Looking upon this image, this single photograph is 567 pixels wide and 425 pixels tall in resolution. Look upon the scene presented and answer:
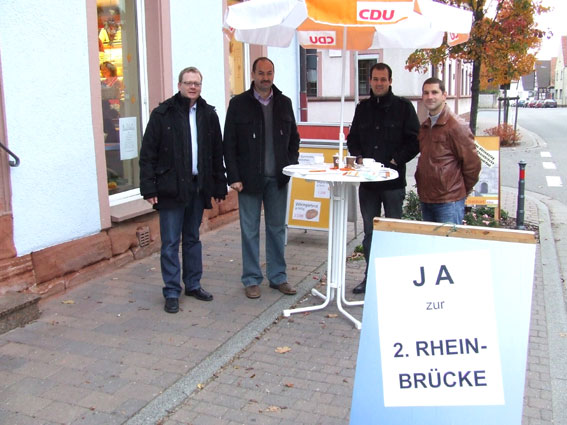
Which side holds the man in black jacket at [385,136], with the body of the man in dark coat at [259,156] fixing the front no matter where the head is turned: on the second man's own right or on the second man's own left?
on the second man's own left

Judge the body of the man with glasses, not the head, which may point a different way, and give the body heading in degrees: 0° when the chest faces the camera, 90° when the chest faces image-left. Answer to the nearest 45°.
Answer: approximately 315°

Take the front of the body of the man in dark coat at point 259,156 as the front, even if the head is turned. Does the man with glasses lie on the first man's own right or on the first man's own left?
on the first man's own right

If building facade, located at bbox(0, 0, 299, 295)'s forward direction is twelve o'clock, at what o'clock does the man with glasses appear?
The man with glasses is roughly at 12 o'clock from the building facade.

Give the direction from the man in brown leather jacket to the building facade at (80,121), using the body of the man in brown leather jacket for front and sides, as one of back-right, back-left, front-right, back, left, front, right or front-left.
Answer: front-right

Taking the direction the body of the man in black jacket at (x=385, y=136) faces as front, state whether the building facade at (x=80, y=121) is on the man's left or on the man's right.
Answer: on the man's right

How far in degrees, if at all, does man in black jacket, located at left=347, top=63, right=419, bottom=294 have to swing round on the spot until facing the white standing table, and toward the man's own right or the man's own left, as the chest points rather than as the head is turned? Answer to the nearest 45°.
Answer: approximately 45° to the man's own right

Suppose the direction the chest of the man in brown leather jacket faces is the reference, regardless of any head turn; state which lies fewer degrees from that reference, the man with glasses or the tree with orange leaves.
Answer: the man with glasses

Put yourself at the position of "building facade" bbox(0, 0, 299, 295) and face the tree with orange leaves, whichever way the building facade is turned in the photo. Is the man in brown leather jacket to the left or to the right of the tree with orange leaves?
right

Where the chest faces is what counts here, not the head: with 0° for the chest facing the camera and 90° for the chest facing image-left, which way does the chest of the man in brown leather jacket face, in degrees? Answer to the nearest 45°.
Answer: approximately 45°

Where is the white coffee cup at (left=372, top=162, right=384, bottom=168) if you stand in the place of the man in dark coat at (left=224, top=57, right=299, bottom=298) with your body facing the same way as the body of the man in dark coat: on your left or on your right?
on your left

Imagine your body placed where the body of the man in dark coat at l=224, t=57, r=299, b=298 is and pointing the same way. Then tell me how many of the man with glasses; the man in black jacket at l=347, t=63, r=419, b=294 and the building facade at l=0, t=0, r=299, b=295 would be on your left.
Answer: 1

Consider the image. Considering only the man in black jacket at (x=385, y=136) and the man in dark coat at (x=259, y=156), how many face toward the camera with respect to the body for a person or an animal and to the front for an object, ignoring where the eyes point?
2

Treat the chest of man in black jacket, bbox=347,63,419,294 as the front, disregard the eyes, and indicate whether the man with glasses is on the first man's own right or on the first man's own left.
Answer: on the first man's own right

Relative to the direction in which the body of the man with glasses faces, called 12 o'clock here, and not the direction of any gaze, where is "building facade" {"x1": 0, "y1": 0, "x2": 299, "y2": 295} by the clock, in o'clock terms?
The building facade is roughly at 6 o'clock from the man with glasses.
